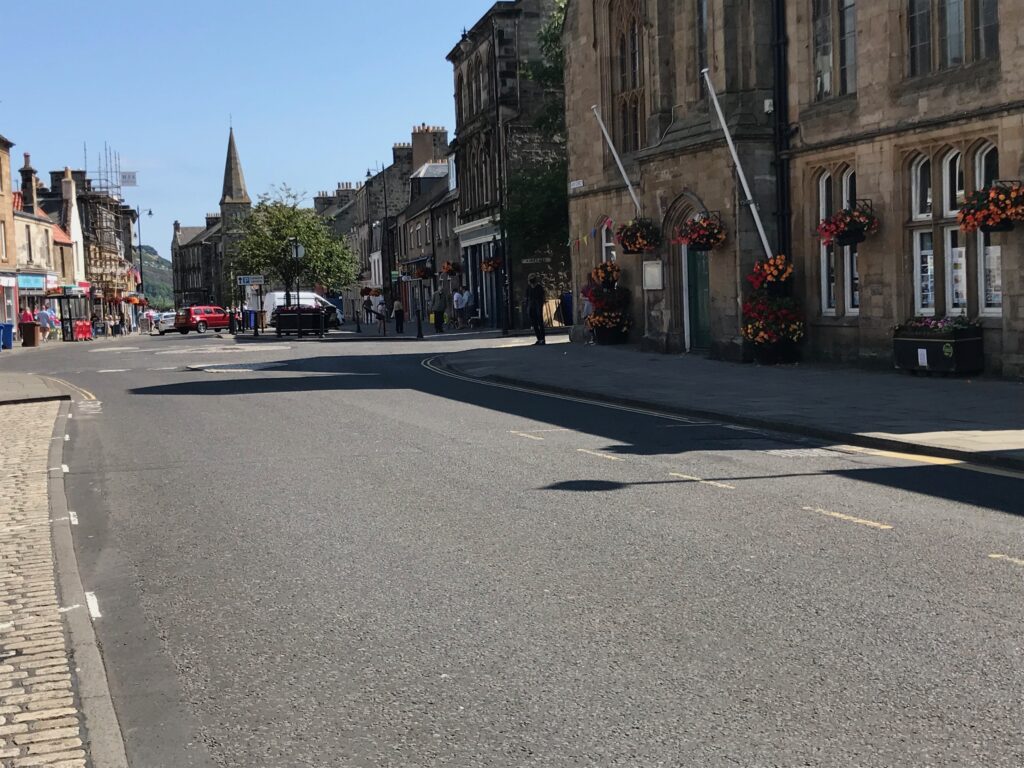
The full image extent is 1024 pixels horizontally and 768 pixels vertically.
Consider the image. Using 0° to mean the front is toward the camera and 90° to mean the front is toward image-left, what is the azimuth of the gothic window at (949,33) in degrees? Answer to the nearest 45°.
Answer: approximately 45°

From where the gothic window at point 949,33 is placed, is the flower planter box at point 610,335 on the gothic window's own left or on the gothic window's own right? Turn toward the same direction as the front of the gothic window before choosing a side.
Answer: on the gothic window's own right

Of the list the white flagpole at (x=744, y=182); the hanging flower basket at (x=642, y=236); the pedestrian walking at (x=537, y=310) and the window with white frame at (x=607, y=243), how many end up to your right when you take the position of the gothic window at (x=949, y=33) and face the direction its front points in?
4

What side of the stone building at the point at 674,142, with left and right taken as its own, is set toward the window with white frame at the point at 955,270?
left

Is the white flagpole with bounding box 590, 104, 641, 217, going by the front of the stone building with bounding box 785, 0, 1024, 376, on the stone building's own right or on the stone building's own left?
on the stone building's own right

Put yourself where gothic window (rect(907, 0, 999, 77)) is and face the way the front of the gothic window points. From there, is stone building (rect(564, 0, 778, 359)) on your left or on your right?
on your right

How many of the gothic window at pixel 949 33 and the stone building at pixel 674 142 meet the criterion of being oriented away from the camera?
0

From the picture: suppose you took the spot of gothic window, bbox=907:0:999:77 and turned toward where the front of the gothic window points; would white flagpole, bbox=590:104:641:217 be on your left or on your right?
on your right

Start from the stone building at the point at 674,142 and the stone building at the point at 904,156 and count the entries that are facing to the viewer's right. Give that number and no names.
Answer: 0

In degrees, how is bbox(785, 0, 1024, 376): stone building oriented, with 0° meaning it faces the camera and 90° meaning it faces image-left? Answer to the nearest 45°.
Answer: approximately 45°

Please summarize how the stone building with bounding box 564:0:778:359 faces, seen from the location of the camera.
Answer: facing the viewer and to the left of the viewer

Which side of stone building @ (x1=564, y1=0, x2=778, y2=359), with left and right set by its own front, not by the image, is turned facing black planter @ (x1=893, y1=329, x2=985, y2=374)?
left
